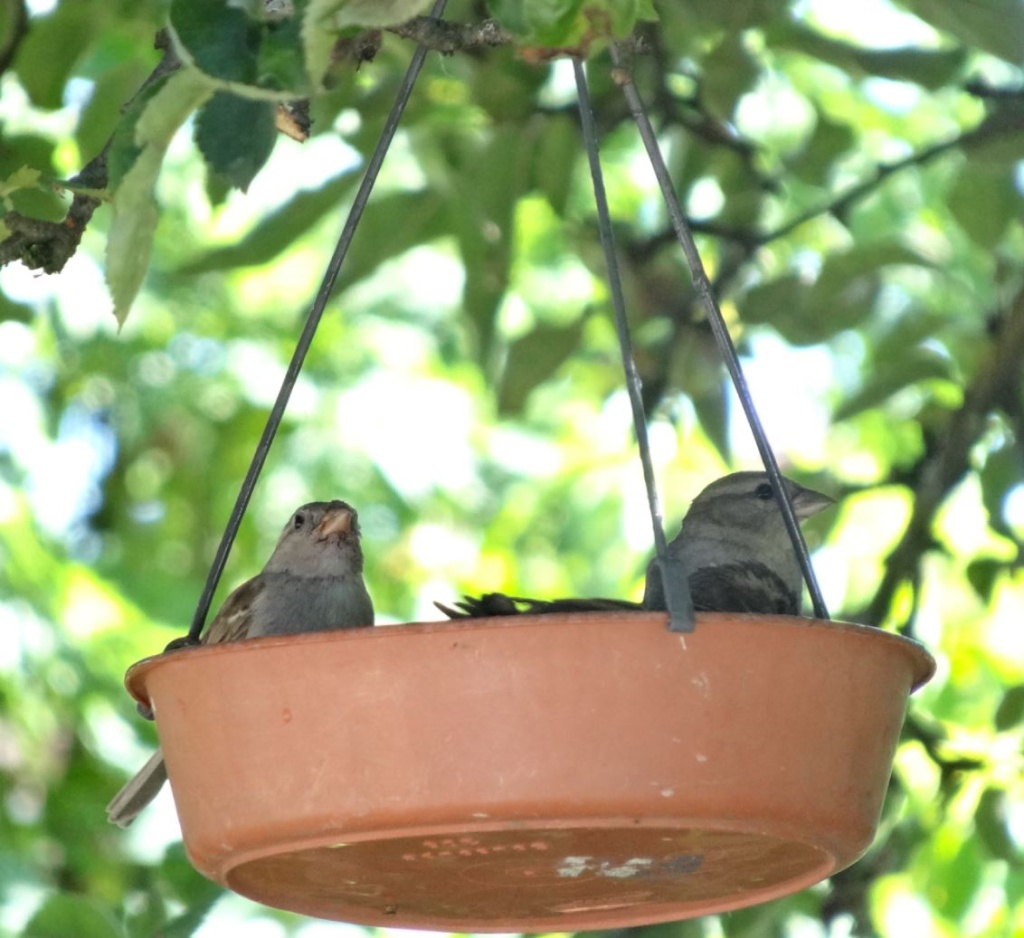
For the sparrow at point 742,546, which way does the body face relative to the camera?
to the viewer's right

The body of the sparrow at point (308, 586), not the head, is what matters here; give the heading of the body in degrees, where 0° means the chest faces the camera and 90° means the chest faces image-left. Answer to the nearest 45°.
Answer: approximately 315°

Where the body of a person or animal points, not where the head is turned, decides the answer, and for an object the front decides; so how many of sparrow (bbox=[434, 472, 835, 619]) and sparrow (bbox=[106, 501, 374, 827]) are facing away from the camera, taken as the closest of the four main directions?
0

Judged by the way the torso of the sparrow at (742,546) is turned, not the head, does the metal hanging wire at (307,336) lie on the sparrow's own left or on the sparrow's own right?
on the sparrow's own right
